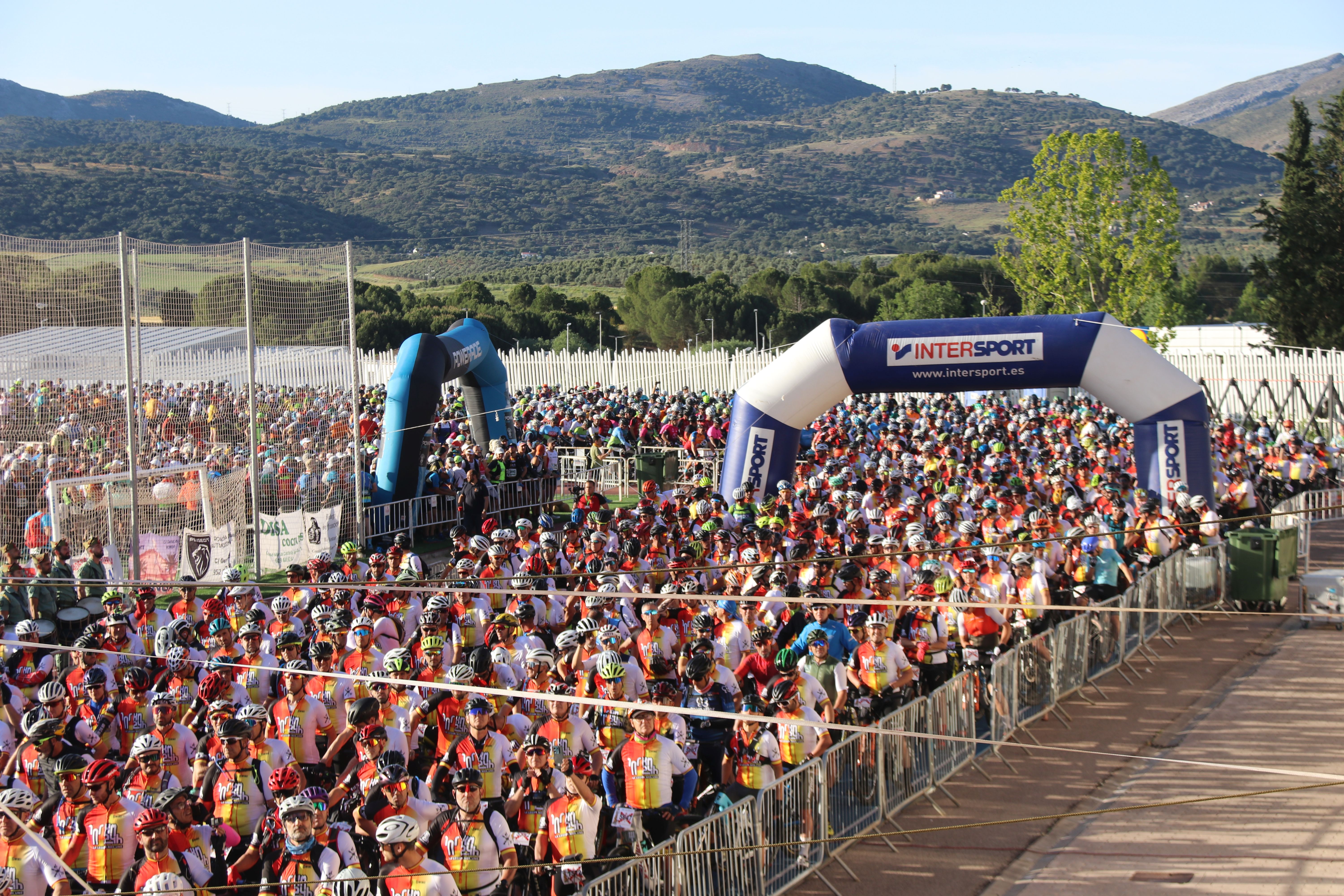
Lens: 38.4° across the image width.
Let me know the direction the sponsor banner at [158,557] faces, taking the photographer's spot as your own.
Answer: facing the viewer

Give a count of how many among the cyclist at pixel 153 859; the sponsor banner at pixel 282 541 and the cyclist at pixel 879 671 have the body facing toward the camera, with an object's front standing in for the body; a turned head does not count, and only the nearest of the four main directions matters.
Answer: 3

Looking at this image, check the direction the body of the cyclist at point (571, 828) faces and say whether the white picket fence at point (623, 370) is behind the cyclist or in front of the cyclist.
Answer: behind

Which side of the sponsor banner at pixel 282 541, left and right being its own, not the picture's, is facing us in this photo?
front

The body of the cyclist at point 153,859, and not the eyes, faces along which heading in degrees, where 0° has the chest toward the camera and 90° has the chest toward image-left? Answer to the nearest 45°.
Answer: approximately 0°

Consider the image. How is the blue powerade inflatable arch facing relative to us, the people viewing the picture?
facing the viewer and to the right of the viewer

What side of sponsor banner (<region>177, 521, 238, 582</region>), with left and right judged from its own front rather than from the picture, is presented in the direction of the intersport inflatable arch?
left
